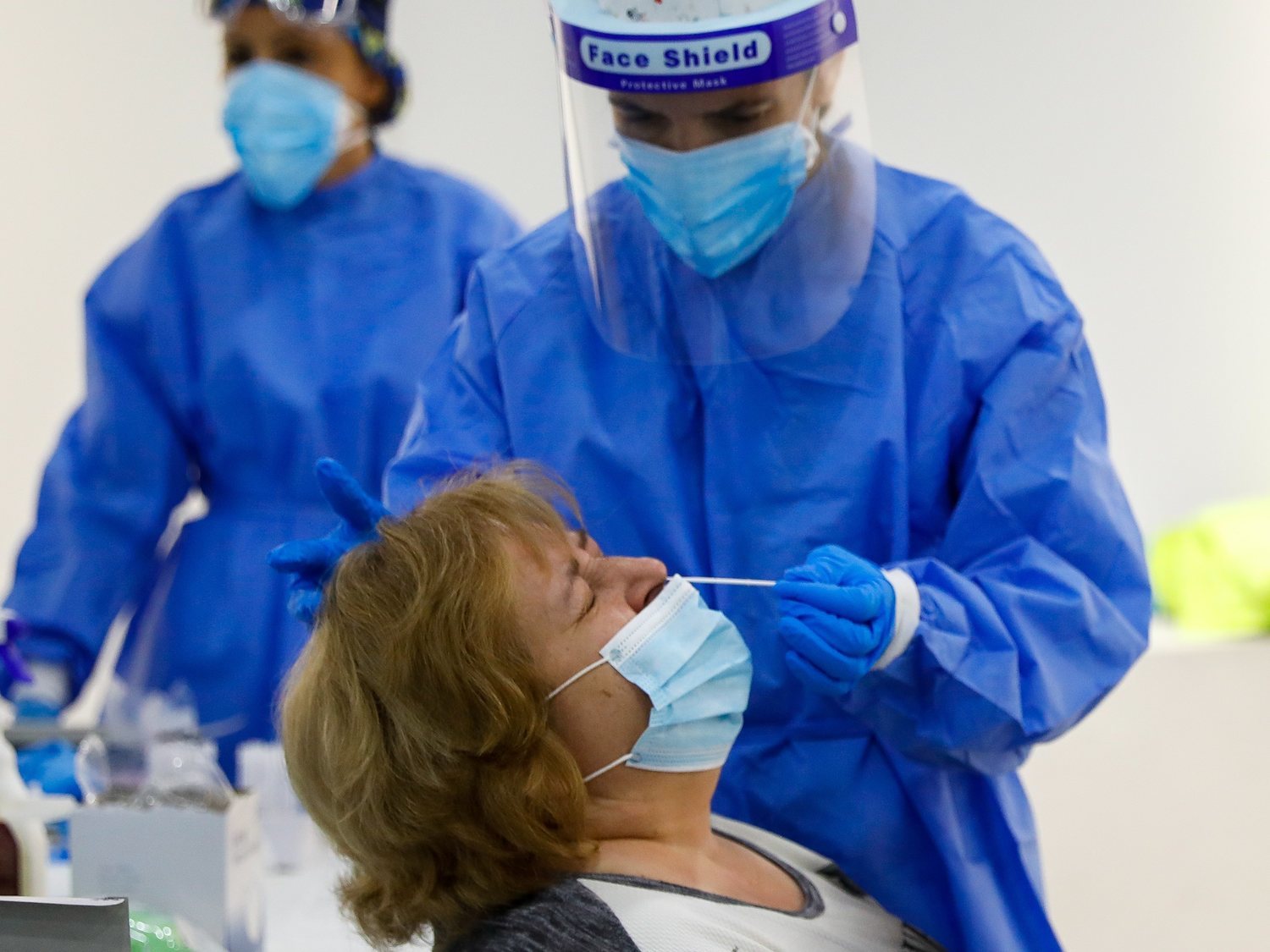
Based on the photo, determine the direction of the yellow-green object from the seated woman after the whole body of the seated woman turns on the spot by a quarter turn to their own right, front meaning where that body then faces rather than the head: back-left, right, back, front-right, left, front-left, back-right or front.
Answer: back-left

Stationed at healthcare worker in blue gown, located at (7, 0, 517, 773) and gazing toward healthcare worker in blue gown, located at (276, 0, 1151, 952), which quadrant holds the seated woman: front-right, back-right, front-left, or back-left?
front-right

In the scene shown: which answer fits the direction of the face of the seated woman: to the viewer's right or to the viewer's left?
to the viewer's right

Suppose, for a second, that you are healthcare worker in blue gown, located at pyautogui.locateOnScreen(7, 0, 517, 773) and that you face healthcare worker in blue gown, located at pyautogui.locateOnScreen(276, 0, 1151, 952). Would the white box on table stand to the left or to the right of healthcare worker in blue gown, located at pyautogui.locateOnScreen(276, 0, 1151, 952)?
right

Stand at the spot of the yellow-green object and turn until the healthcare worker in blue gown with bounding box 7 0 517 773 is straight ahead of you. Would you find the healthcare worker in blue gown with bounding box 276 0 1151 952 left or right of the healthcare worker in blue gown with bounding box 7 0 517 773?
left

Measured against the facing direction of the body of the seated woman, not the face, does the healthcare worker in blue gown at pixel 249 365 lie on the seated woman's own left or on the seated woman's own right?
on the seated woman's own left

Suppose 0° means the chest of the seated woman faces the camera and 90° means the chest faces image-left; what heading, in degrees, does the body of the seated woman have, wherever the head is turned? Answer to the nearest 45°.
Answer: approximately 270°
